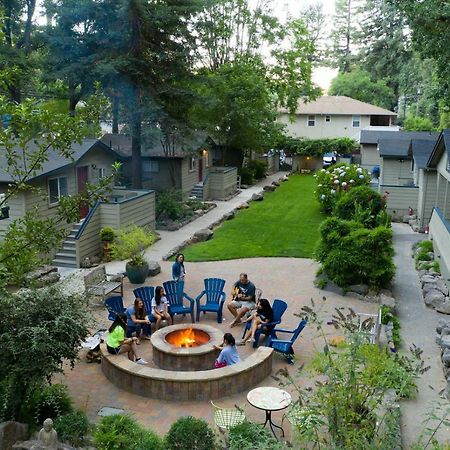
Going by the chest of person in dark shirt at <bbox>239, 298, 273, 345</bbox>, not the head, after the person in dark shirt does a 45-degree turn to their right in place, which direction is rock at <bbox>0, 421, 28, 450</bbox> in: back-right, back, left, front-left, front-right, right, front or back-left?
front-left

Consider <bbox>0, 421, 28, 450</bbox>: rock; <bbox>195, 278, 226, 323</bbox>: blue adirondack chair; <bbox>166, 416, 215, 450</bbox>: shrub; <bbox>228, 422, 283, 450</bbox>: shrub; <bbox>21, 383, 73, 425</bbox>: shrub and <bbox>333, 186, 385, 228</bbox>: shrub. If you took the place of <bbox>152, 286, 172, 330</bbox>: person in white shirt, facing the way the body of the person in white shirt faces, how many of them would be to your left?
2

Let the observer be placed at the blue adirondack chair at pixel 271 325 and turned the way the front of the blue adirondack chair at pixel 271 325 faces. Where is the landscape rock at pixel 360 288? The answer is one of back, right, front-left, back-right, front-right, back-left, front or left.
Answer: back

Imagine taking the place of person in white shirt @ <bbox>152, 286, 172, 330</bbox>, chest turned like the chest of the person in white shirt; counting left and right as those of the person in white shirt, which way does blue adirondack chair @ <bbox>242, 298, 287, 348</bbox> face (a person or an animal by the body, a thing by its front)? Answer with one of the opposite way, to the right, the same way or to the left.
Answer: to the right

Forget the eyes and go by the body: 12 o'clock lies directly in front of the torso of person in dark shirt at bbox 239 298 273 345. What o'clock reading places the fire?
The fire is roughly at 1 o'clock from the person in dark shirt.

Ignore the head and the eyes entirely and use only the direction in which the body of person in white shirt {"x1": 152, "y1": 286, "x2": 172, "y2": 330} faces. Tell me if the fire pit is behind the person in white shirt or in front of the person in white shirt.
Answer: in front

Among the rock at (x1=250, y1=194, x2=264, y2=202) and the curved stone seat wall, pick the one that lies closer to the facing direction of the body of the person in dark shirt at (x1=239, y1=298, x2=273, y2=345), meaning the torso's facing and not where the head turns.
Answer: the curved stone seat wall

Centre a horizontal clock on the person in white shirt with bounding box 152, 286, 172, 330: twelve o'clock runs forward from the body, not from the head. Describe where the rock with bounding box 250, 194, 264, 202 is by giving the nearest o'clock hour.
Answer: The rock is roughly at 8 o'clock from the person in white shirt.

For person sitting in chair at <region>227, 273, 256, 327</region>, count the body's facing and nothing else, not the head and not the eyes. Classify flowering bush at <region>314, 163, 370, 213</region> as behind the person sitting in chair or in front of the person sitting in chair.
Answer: behind

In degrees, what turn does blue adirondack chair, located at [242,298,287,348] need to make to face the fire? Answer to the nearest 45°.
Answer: approximately 45° to its right

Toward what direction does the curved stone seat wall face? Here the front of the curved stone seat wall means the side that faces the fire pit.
away from the camera

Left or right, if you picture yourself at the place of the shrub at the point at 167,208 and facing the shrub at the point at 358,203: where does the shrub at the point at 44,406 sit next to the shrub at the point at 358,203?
right

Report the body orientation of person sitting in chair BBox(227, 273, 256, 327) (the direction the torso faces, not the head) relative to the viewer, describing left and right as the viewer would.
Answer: facing the viewer and to the left of the viewer

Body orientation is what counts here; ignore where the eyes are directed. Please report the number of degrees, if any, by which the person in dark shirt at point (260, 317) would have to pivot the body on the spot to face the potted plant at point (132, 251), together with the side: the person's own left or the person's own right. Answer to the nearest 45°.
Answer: approximately 90° to the person's own right

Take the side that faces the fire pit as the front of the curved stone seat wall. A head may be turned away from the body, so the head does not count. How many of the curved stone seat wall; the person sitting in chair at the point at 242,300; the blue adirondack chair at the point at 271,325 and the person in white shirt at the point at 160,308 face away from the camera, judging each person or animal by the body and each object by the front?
1

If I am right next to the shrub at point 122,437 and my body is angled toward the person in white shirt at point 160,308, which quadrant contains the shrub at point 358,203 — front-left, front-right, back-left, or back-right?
front-right

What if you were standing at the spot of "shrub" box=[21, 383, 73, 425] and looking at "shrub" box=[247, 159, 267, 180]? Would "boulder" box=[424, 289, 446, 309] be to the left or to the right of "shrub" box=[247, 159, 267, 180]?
right

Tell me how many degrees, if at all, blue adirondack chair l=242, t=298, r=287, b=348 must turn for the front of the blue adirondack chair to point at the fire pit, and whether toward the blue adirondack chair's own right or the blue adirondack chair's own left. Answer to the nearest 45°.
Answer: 0° — it already faces it
